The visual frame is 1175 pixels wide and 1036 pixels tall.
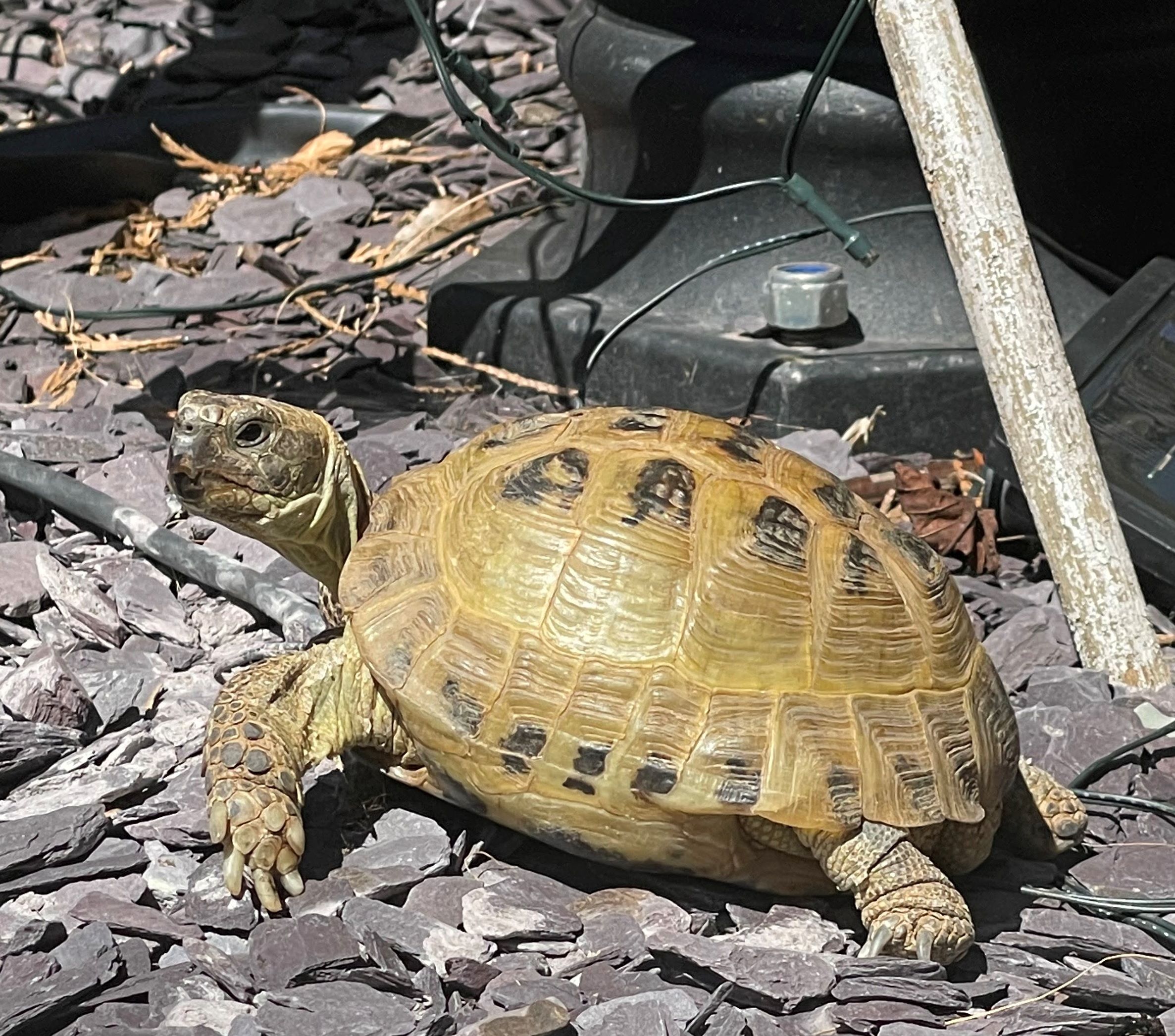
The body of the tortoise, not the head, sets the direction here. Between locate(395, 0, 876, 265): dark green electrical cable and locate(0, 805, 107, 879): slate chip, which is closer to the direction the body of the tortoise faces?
the slate chip

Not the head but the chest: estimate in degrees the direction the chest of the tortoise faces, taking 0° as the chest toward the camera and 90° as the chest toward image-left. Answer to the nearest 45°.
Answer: approximately 90°

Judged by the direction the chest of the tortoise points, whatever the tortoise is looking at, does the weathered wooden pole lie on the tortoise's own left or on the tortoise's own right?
on the tortoise's own right

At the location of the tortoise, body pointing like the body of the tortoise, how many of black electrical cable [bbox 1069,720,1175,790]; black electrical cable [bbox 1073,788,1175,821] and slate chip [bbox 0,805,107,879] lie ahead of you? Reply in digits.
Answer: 1

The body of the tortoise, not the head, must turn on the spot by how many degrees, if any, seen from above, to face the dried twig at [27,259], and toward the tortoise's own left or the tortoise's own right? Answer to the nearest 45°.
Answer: approximately 45° to the tortoise's own right

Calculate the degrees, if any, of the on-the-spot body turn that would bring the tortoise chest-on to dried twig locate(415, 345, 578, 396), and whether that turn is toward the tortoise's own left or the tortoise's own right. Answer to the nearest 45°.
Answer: approximately 90° to the tortoise's own right

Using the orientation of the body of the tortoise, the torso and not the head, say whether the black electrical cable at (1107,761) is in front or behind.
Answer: behind

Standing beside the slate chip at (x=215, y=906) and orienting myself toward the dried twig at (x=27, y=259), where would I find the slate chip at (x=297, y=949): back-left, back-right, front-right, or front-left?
back-right
